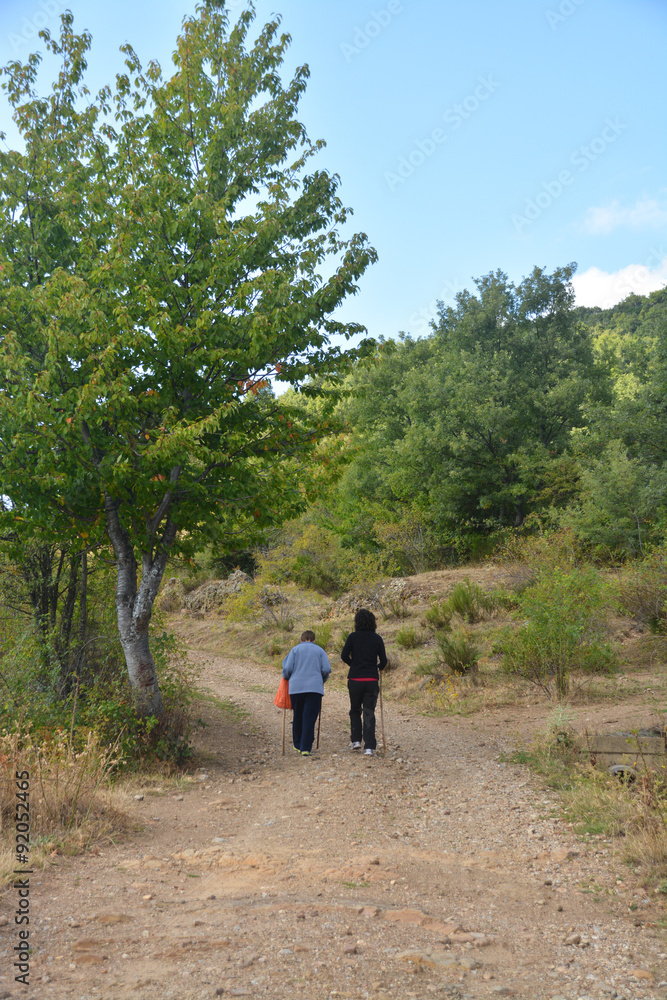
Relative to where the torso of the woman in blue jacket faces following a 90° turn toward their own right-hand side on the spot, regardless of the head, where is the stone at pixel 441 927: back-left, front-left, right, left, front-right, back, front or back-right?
right

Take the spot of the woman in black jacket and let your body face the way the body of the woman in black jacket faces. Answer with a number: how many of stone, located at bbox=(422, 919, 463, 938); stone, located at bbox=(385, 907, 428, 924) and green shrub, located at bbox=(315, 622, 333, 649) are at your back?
2

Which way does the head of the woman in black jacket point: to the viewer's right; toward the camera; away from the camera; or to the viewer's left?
away from the camera

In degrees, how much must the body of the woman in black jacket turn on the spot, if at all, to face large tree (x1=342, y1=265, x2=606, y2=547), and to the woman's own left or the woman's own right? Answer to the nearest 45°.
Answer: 0° — they already face it

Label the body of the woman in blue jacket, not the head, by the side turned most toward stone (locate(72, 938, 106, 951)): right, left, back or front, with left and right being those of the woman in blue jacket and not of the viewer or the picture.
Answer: back

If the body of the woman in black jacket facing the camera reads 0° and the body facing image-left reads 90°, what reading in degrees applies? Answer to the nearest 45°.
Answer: approximately 180°

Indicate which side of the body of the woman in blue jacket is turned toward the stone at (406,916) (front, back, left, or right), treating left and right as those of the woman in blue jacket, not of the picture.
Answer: back

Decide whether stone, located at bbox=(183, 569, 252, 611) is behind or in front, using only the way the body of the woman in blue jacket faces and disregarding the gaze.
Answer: in front

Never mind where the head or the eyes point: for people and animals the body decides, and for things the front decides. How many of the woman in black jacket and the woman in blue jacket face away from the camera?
2

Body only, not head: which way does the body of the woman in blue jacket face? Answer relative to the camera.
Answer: away from the camera

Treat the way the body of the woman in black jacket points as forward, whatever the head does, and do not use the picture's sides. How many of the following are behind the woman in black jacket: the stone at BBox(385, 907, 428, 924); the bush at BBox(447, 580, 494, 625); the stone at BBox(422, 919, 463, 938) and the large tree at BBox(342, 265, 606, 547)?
2
